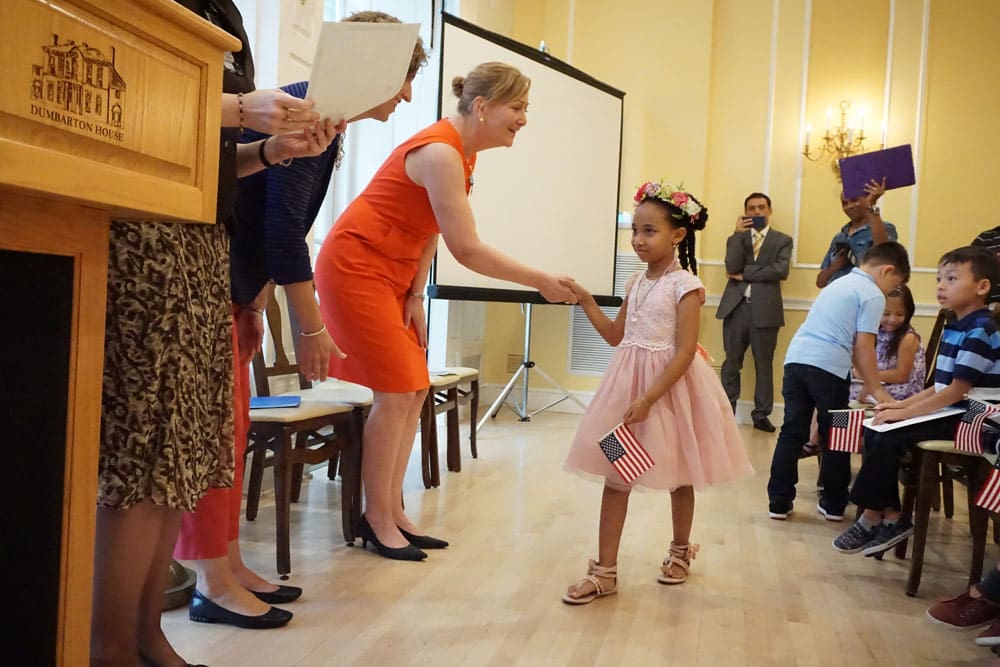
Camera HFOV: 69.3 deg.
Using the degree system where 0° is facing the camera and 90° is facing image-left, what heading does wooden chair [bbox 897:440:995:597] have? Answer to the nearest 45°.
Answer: approximately 90°

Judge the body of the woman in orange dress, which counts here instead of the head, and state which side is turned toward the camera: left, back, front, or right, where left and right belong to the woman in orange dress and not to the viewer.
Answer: right

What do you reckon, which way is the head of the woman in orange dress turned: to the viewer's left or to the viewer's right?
to the viewer's right

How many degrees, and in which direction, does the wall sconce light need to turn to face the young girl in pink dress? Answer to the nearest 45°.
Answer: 0° — it already faces them

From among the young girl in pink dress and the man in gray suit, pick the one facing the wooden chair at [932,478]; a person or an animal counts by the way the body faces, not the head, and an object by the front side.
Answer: the man in gray suit

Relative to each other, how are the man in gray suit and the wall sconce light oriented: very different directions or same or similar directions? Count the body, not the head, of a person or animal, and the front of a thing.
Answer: same or similar directions

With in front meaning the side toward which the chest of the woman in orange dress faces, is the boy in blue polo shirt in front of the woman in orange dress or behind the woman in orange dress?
in front

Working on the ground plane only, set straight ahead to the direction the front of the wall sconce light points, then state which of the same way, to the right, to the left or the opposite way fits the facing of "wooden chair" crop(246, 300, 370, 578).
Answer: to the left

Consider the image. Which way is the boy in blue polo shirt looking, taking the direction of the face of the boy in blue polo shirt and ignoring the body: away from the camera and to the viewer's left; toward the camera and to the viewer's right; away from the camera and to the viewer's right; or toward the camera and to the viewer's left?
away from the camera and to the viewer's right

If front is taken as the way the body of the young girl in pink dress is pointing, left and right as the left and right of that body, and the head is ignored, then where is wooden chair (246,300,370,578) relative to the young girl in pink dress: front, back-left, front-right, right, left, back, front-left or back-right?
front-right

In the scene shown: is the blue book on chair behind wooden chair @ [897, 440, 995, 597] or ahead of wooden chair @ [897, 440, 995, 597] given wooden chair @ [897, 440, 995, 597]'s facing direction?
ahead

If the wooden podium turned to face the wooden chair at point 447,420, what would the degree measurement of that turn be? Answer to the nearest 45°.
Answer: approximately 90° to its left

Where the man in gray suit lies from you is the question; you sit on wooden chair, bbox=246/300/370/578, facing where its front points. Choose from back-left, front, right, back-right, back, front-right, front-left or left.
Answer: left

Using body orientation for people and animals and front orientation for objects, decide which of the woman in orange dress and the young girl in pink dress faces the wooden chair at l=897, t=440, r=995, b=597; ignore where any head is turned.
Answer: the woman in orange dress

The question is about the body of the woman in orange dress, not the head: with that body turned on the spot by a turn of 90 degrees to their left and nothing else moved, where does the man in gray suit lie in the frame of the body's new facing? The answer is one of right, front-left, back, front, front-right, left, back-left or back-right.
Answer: front-right
